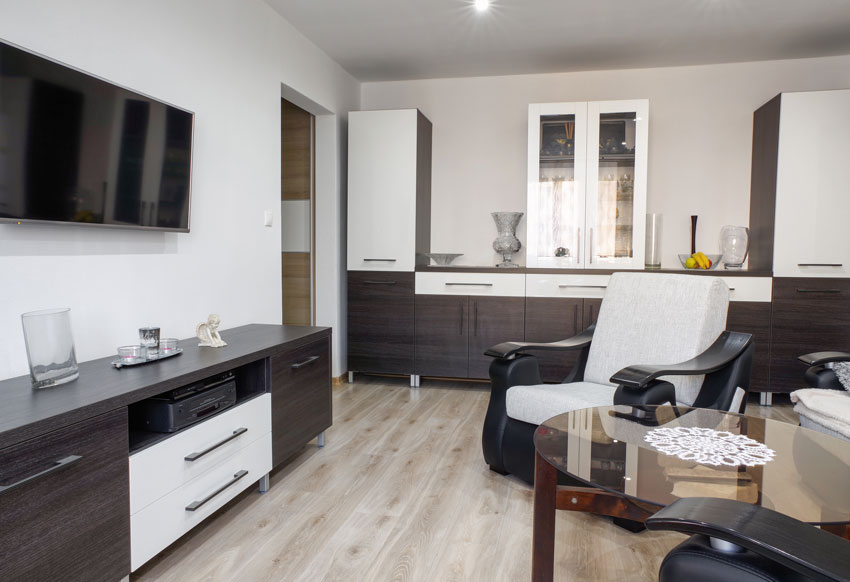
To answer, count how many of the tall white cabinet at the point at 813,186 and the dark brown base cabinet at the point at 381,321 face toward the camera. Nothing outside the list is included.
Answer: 2

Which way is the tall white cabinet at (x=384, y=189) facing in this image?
toward the camera

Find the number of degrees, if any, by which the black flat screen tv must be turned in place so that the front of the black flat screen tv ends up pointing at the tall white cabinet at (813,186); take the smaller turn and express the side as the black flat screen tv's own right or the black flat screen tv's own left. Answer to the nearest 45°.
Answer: approximately 45° to the black flat screen tv's own left

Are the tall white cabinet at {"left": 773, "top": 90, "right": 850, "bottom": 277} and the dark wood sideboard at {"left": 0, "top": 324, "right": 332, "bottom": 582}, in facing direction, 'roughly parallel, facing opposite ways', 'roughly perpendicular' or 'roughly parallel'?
roughly perpendicular

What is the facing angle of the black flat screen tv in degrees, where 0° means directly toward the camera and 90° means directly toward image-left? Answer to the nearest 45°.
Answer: approximately 315°

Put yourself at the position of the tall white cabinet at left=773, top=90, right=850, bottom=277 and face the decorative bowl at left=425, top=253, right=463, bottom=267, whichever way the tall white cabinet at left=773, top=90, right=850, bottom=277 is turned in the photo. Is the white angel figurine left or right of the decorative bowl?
left

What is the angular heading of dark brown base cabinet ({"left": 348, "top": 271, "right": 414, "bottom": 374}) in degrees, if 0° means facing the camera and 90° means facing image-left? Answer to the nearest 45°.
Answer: approximately 0°

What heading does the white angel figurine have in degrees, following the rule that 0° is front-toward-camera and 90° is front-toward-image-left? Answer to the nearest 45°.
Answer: approximately 315°

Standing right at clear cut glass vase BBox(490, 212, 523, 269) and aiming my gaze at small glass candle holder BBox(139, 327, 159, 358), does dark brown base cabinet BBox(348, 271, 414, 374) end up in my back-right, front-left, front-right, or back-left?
front-right

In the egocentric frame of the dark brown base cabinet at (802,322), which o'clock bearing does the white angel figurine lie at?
The white angel figurine is roughly at 1 o'clock from the dark brown base cabinet.

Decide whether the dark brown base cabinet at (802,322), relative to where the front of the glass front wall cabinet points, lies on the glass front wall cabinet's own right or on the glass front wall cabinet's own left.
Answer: on the glass front wall cabinet's own left

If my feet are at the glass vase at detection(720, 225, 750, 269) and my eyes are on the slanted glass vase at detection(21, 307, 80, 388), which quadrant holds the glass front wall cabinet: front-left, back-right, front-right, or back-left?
front-right

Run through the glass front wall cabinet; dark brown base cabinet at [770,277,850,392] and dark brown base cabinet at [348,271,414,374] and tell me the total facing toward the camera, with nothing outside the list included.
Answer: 3

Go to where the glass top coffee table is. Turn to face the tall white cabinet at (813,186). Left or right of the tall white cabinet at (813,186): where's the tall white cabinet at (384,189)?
left

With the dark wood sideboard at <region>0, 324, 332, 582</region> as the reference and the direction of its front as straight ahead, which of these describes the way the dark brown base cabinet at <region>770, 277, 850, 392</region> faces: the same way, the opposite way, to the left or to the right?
to the right

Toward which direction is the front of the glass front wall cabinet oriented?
toward the camera

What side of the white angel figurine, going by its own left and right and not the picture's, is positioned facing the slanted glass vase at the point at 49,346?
right
